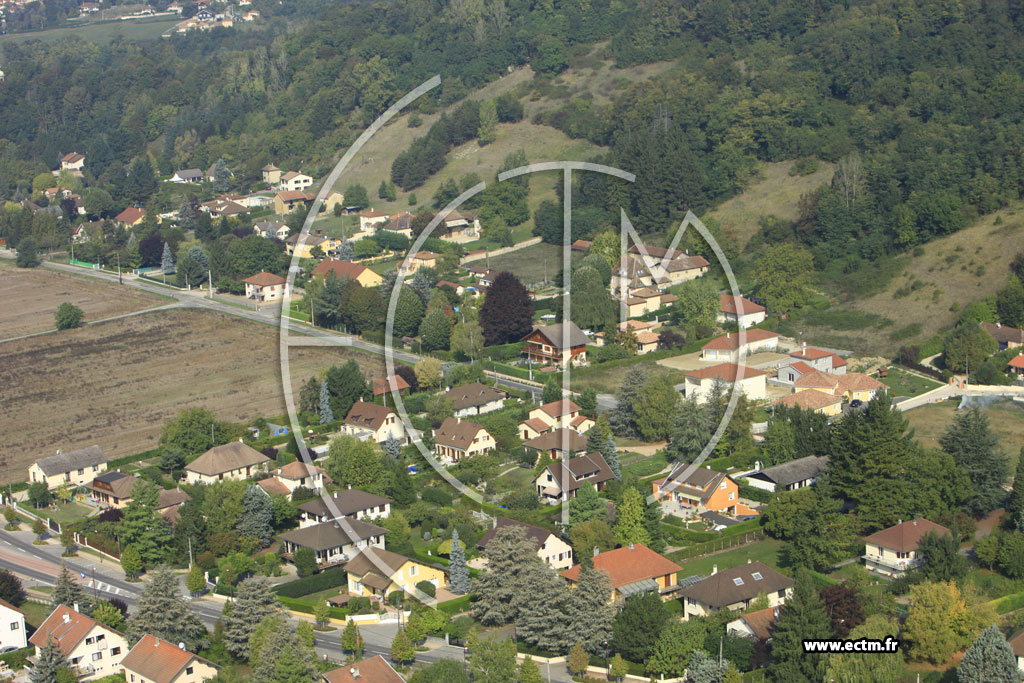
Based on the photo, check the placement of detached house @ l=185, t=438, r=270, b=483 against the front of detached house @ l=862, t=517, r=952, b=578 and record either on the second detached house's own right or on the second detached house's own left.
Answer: on the second detached house's own right

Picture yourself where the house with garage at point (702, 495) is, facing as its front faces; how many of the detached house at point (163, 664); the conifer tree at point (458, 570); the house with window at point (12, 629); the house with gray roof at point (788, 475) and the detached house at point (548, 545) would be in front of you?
4

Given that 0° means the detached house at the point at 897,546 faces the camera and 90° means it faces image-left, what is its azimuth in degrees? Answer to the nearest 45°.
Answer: approximately 45°

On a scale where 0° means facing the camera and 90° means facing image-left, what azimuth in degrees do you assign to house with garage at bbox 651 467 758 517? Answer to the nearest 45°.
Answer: approximately 45°

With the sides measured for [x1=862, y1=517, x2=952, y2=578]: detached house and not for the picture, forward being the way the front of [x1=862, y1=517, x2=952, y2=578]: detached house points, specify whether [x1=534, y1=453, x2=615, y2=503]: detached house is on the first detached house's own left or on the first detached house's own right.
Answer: on the first detached house's own right
